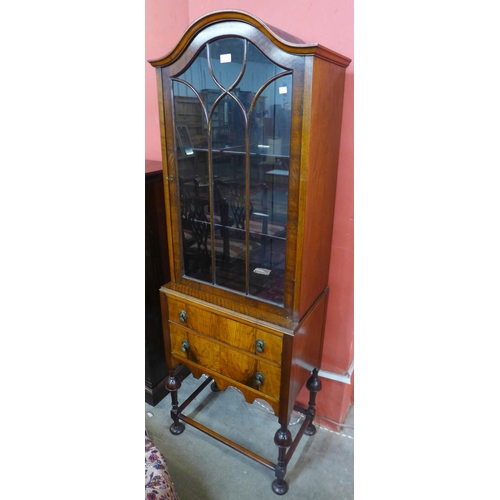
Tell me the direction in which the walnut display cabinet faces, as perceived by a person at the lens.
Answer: facing the viewer and to the left of the viewer
